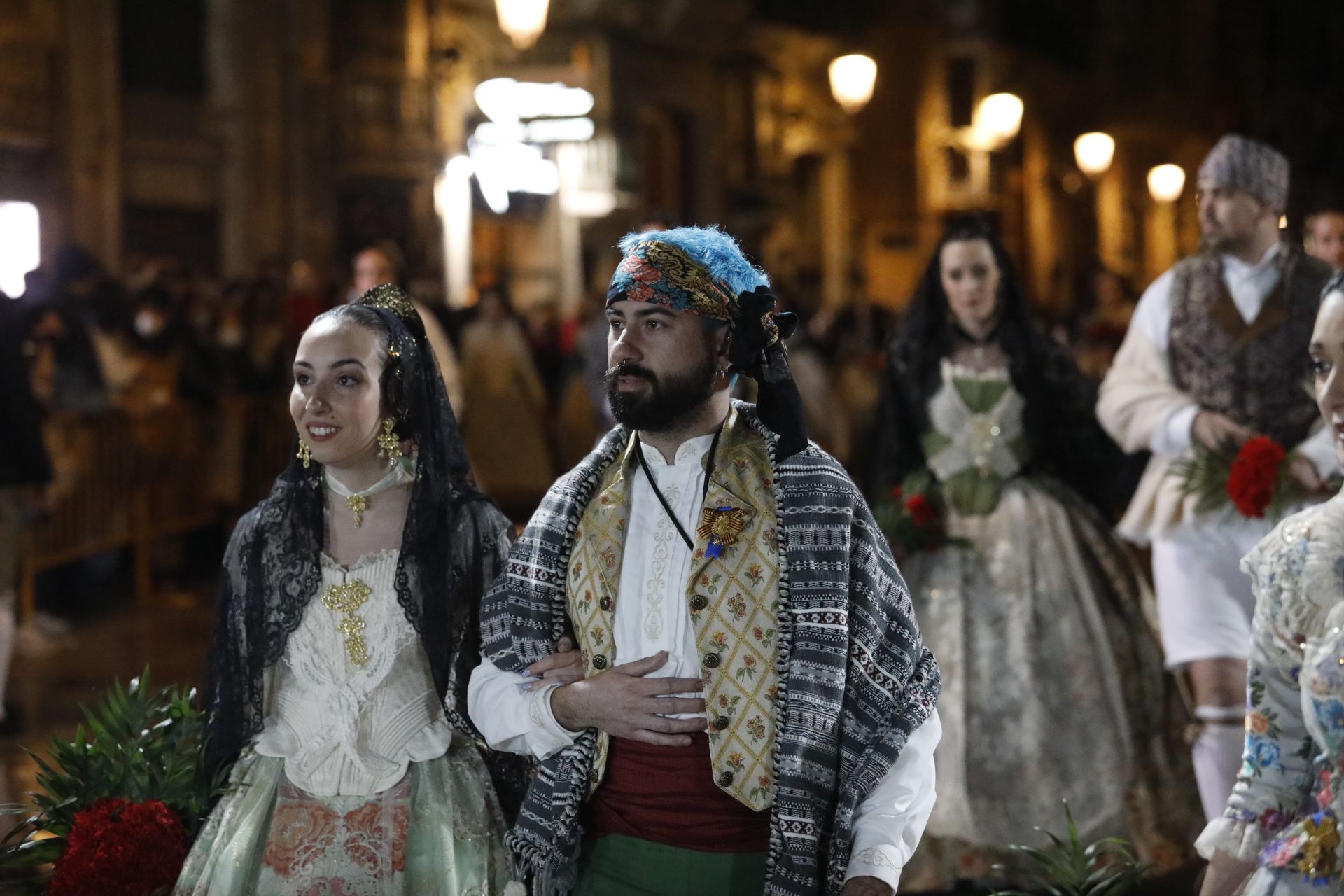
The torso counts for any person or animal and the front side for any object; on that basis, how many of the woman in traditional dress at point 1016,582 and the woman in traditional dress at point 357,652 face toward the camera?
2

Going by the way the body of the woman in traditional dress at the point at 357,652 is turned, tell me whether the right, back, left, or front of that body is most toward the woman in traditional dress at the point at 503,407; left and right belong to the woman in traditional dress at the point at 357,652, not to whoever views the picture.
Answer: back

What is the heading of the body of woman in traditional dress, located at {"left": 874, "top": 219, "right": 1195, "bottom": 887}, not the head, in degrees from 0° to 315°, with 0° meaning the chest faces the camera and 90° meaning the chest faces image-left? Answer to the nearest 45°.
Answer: approximately 0°

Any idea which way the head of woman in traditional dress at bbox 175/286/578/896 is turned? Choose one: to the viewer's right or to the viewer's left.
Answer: to the viewer's left

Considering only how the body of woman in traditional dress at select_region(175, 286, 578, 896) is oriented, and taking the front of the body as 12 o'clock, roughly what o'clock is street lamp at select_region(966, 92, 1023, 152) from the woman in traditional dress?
The street lamp is roughly at 7 o'clock from the woman in traditional dress.

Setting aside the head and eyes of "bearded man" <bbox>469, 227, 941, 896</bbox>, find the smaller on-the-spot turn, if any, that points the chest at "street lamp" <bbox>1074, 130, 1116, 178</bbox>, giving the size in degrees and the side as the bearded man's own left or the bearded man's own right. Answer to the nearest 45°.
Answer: approximately 135° to the bearded man's own right

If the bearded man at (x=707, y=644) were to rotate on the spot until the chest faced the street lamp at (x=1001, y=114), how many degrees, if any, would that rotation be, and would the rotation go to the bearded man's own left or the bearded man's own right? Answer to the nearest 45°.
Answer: approximately 135° to the bearded man's own right

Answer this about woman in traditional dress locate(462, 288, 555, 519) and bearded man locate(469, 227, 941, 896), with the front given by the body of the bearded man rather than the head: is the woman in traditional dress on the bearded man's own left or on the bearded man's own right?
on the bearded man's own right
